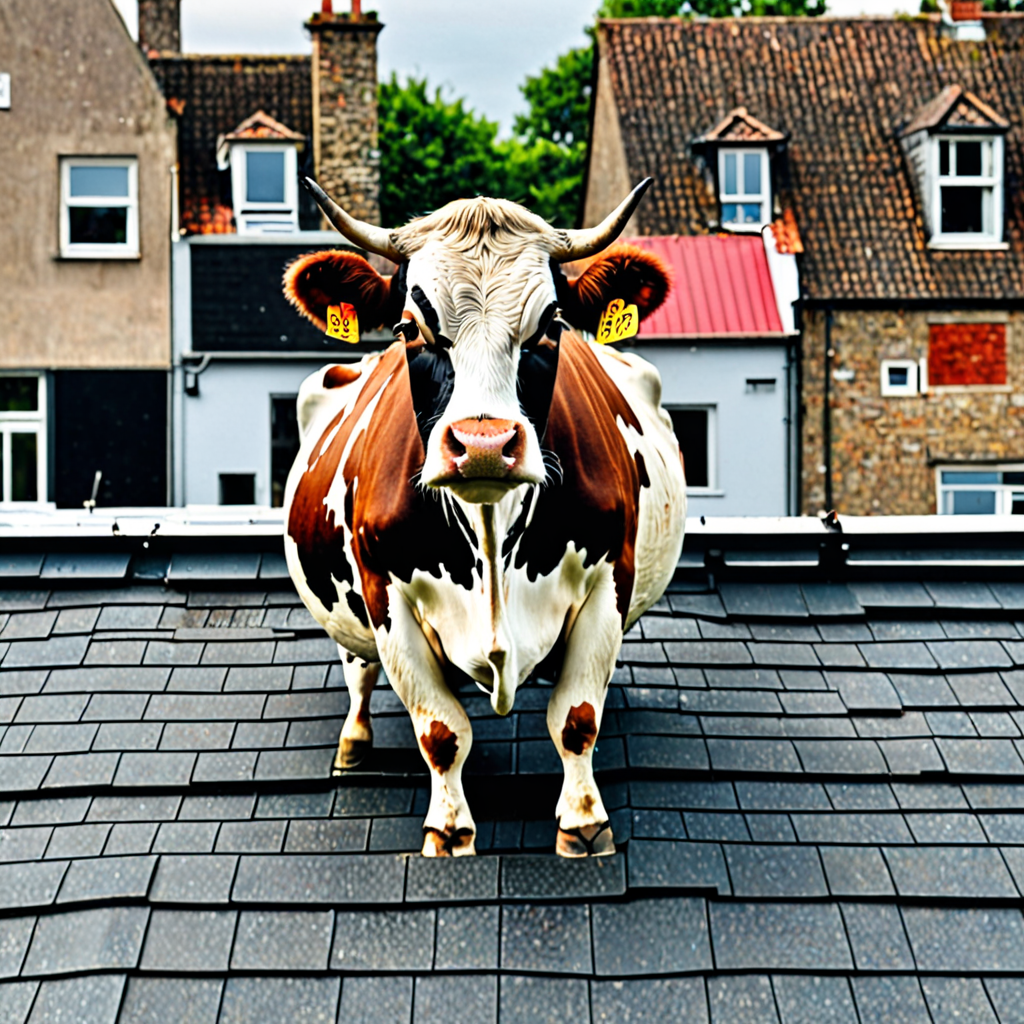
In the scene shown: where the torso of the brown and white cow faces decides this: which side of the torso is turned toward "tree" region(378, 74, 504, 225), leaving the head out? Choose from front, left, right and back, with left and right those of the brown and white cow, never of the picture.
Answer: back

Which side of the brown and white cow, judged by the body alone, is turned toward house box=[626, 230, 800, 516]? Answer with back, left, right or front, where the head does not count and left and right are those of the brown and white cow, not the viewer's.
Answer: back

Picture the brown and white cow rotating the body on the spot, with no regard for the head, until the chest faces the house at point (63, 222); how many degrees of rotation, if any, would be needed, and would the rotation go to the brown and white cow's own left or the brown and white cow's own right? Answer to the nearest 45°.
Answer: approximately 180°

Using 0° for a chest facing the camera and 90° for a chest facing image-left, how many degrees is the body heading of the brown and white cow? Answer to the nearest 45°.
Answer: approximately 0°

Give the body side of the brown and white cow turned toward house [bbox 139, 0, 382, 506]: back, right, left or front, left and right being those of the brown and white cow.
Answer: back

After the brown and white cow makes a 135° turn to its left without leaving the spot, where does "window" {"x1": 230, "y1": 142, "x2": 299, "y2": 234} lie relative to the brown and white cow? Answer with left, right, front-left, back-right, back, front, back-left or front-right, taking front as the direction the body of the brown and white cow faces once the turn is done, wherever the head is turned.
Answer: front-left

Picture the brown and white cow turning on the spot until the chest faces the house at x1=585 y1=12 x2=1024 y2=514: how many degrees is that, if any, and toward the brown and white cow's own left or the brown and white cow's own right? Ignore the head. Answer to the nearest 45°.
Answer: approximately 180°
